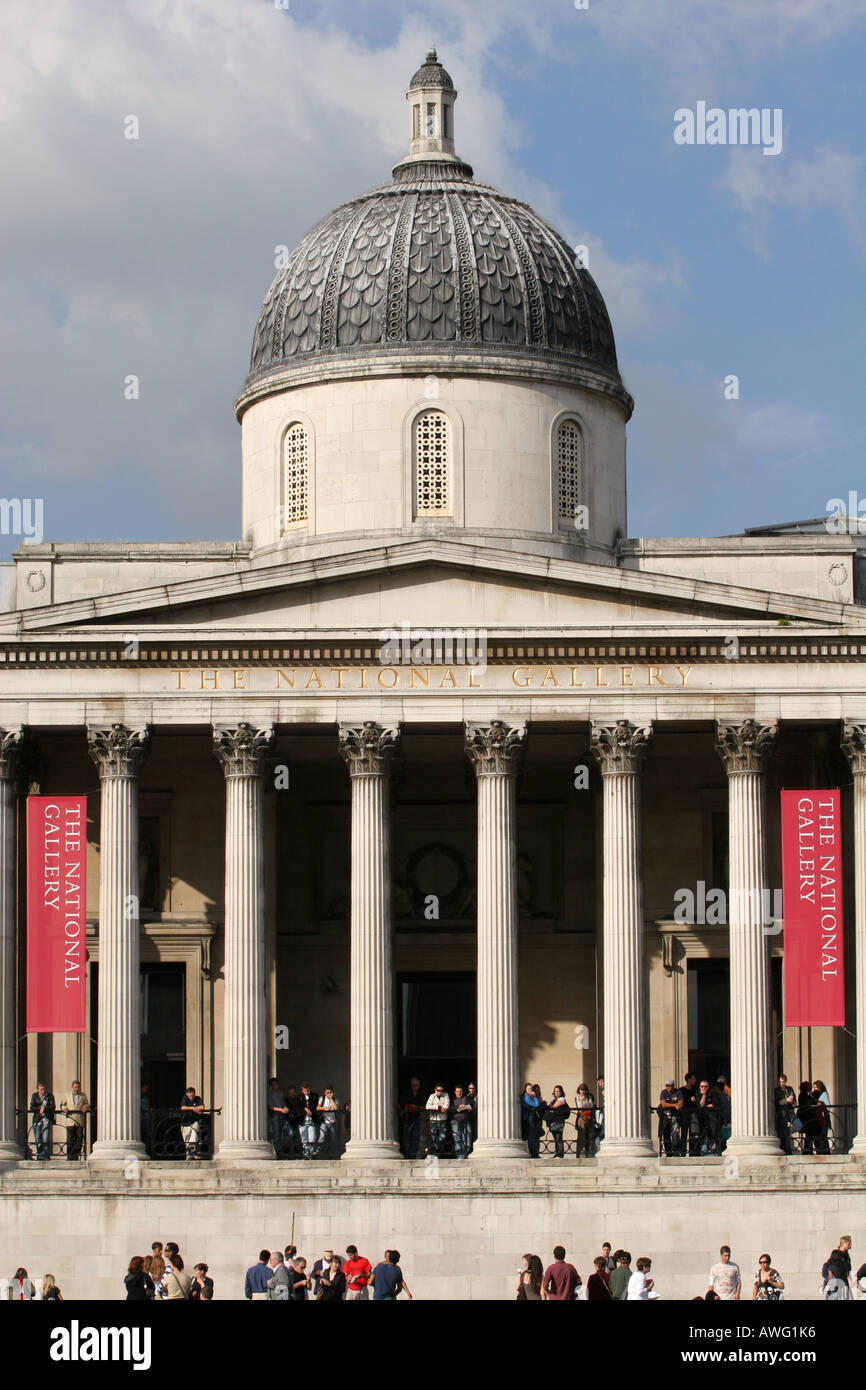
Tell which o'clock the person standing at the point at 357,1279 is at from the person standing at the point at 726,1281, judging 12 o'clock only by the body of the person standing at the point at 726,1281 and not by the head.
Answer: the person standing at the point at 357,1279 is roughly at 3 o'clock from the person standing at the point at 726,1281.

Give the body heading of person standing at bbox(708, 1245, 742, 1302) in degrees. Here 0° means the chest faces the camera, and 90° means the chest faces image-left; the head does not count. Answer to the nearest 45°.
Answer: approximately 0°

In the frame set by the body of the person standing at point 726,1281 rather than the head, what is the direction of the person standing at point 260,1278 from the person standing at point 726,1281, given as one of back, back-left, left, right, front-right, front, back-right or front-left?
right

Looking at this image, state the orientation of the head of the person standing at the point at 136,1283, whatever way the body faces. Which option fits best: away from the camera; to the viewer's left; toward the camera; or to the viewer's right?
away from the camera

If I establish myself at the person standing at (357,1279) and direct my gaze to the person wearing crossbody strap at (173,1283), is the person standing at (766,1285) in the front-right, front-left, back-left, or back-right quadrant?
back-left

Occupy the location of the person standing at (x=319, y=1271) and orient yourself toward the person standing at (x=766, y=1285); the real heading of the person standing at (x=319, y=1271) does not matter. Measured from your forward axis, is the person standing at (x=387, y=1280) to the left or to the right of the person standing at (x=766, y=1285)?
right
